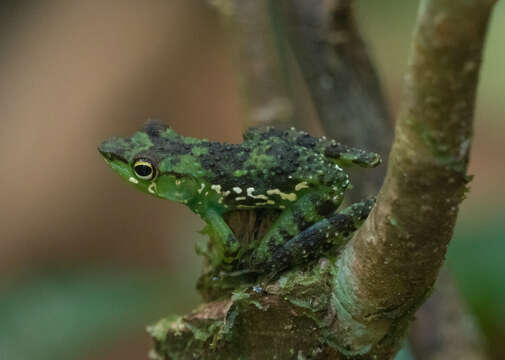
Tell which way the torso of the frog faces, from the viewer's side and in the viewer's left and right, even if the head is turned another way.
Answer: facing to the left of the viewer
